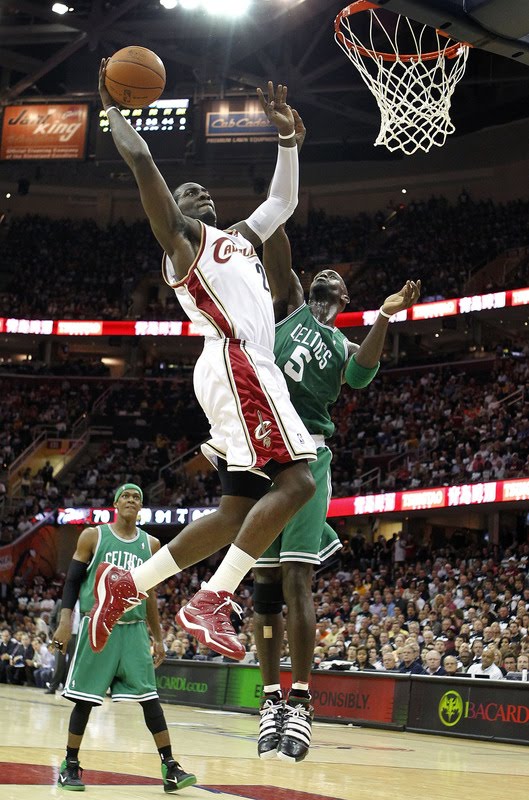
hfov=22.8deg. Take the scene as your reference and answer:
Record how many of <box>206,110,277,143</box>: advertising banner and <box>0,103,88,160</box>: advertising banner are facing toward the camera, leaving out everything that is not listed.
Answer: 2

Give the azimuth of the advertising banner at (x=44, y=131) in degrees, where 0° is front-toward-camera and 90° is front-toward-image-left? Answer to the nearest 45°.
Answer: approximately 0°

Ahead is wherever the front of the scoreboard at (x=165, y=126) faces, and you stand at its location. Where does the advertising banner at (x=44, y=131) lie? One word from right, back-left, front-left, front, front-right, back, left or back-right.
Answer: back-right

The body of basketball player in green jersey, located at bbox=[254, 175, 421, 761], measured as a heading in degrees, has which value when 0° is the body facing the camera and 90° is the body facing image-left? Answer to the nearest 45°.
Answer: approximately 45°

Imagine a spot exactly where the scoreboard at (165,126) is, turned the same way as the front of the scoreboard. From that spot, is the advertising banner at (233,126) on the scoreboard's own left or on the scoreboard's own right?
on the scoreboard's own left

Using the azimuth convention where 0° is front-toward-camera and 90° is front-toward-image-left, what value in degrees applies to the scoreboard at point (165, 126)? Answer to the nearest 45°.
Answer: approximately 0°
